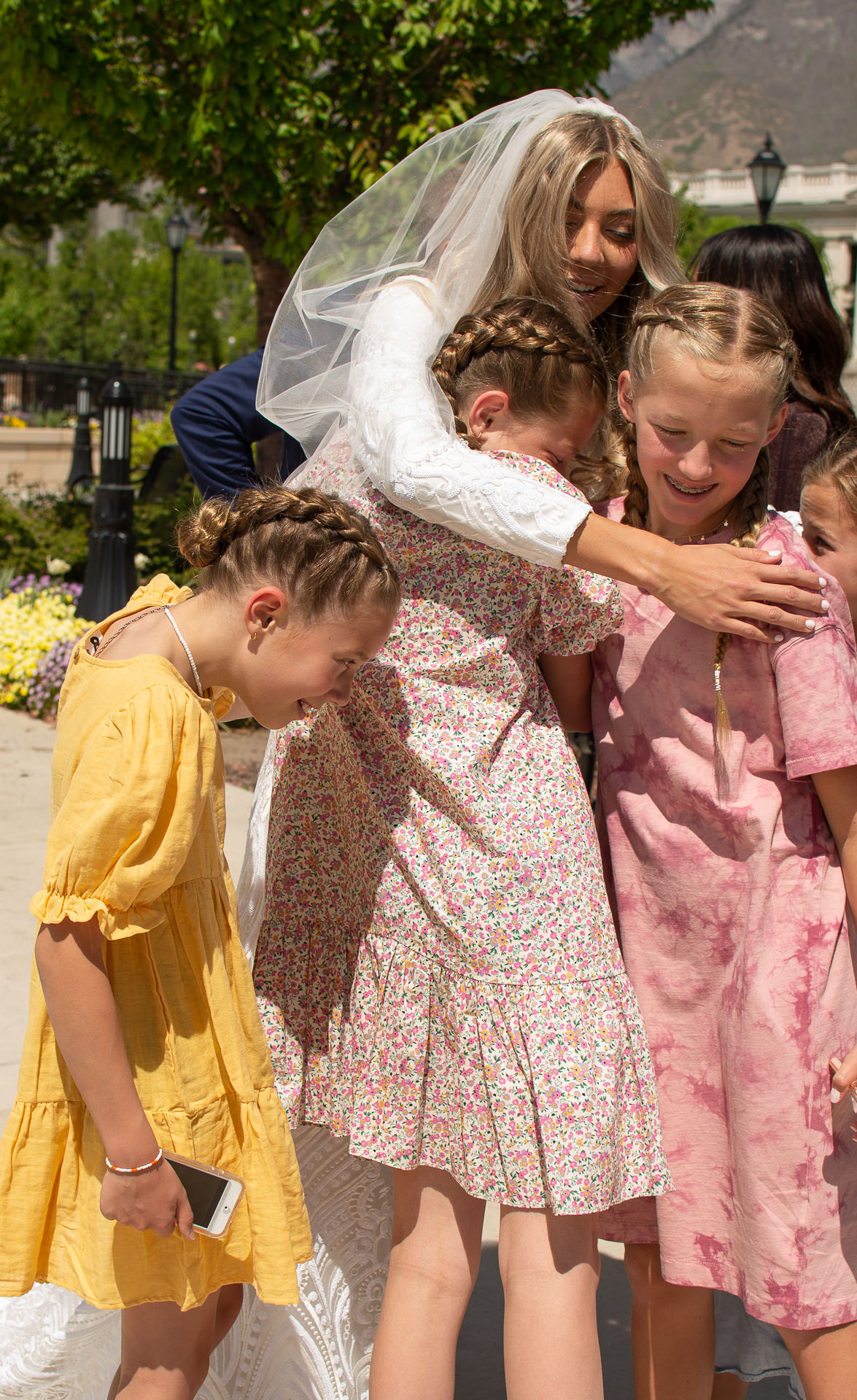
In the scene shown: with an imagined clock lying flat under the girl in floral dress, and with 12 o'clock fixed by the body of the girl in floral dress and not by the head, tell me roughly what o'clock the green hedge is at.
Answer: The green hedge is roughly at 10 o'clock from the girl in floral dress.

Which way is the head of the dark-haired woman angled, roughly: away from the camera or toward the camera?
away from the camera

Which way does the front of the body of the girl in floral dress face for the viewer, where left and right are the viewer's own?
facing away from the viewer and to the right of the viewer

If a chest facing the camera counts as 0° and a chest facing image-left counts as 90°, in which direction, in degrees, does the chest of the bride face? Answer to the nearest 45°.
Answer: approximately 315°

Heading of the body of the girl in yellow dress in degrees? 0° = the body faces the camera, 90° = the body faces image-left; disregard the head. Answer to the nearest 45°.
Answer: approximately 270°

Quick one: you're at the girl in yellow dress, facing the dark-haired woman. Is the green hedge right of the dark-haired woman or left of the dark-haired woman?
left

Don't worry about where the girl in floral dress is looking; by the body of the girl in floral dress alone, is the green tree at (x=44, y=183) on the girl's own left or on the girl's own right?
on the girl's own left

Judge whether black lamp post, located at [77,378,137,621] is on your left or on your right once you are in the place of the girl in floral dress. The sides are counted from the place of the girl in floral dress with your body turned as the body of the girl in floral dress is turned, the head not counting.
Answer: on your left
